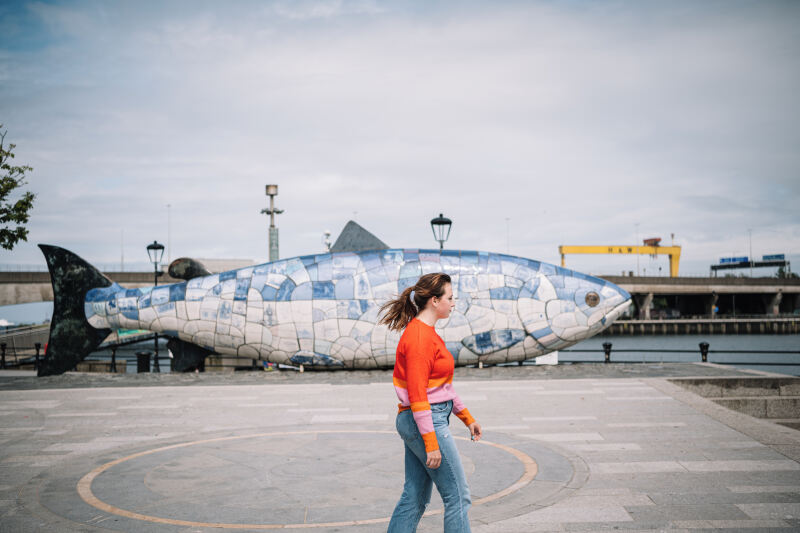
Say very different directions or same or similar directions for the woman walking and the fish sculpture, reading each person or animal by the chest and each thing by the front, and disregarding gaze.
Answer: same or similar directions

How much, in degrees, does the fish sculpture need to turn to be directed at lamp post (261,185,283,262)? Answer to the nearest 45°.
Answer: approximately 90° to its left

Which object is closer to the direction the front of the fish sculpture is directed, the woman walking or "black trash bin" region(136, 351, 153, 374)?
the woman walking

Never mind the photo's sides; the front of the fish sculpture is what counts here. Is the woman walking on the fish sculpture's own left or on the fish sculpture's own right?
on the fish sculpture's own right

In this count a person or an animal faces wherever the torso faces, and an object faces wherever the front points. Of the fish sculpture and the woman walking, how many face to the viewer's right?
2

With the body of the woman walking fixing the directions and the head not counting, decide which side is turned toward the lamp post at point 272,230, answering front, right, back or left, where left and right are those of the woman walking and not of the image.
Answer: left

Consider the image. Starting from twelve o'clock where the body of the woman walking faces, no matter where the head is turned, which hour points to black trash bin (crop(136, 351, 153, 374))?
The black trash bin is roughly at 8 o'clock from the woman walking.

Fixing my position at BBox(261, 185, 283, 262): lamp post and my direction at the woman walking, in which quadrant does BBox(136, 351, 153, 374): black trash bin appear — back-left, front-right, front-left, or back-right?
front-right

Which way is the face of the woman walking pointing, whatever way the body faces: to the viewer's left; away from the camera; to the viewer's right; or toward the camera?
to the viewer's right

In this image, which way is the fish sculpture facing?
to the viewer's right

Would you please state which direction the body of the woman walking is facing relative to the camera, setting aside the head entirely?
to the viewer's right
